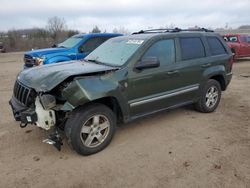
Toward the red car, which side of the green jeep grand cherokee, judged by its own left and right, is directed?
back

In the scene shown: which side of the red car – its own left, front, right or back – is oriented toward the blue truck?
front

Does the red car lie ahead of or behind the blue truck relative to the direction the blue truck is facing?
behind

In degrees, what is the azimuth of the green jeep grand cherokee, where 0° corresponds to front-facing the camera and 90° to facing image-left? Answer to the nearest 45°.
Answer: approximately 45°

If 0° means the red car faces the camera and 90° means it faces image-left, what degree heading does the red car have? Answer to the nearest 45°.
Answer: approximately 45°

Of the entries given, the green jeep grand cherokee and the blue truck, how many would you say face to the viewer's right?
0

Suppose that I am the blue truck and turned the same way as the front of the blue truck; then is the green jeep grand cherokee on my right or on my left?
on my left

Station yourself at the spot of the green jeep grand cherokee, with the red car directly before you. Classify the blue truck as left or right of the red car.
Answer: left

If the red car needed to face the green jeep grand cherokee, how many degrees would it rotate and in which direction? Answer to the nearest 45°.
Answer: approximately 45° to its left

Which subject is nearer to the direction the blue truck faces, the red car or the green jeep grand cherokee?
the green jeep grand cherokee
